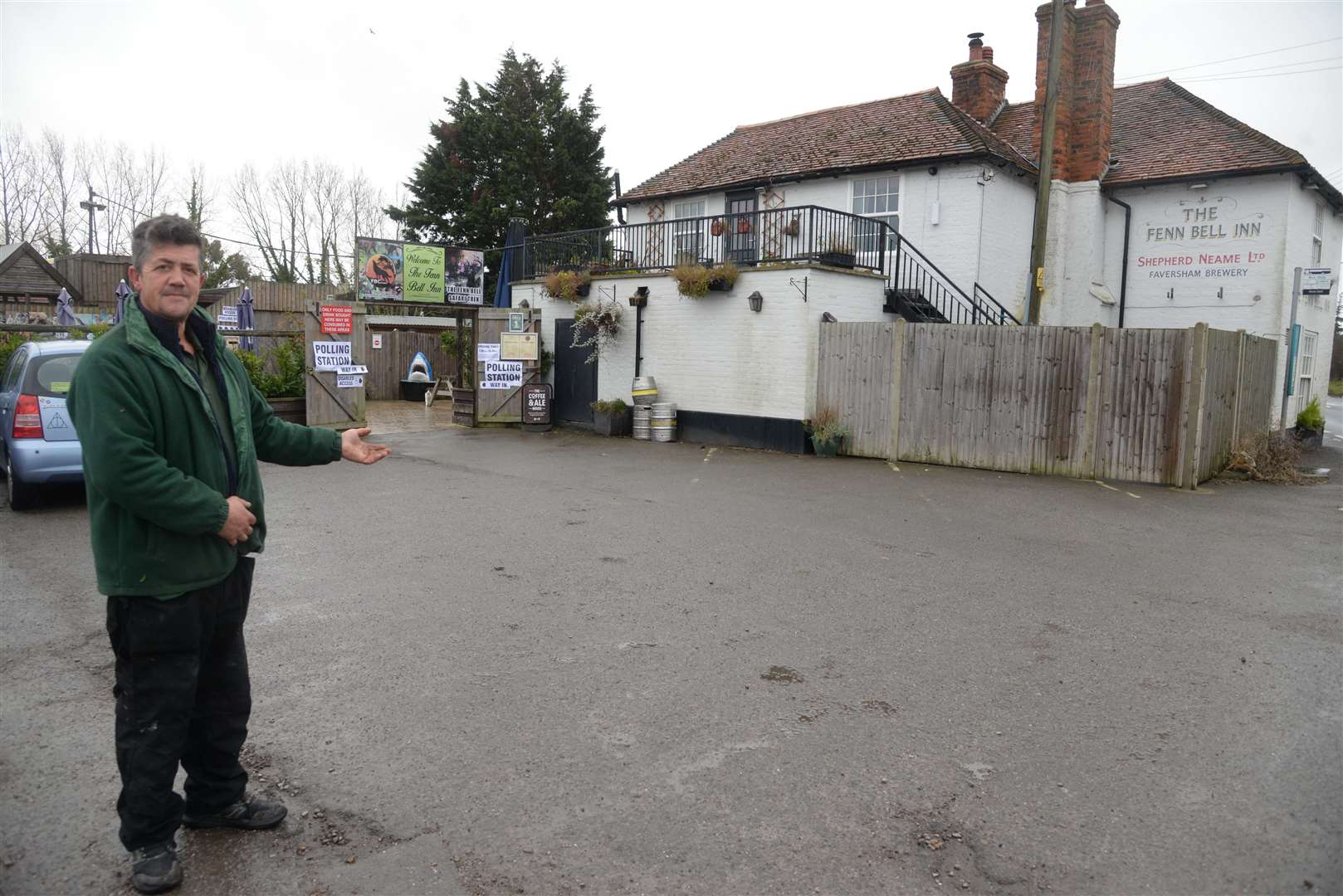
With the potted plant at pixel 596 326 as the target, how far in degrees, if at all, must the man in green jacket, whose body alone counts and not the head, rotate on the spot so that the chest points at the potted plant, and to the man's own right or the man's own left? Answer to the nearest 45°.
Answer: approximately 90° to the man's own left

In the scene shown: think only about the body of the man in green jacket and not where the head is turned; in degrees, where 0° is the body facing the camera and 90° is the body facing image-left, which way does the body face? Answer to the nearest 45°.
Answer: approximately 315°

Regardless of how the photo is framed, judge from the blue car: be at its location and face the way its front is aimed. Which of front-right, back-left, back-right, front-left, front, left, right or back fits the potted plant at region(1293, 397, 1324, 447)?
right

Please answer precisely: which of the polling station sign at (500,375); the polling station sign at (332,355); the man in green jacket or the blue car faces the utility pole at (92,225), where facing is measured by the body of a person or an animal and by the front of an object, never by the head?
the blue car

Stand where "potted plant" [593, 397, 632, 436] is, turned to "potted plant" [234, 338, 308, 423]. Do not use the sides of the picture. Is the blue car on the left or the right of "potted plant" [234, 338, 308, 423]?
left

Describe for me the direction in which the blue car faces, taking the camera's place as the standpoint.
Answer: facing away from the viewer

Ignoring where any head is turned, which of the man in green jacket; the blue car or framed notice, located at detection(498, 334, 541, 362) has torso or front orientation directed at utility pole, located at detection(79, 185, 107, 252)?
the blue car

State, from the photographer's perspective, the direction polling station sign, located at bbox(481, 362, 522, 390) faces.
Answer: facing the viewer

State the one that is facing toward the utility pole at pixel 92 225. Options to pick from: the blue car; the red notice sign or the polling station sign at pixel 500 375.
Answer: the blue car

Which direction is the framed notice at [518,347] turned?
toward the camera

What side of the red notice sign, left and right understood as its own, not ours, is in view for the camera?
front

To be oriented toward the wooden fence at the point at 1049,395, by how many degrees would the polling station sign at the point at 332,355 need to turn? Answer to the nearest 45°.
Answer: approximately 45° to its left
